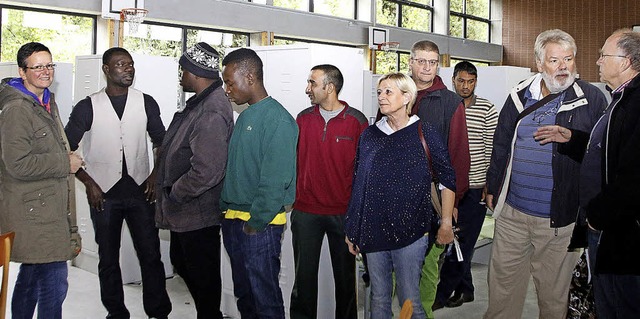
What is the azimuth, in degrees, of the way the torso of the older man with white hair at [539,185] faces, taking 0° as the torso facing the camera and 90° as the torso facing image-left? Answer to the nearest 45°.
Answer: approximately 0°

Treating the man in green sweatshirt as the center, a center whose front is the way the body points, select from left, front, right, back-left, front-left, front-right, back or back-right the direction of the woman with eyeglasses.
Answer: front-right

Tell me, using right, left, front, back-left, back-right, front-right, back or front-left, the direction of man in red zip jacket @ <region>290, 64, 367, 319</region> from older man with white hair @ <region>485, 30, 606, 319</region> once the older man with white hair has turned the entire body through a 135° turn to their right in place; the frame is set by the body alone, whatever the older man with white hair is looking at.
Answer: front-left

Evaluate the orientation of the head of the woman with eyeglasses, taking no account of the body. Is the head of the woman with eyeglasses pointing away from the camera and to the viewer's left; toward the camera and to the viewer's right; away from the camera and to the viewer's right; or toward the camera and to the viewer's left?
toward the camera and to the viewer's right

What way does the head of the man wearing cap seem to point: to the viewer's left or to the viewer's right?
to the viewer's left

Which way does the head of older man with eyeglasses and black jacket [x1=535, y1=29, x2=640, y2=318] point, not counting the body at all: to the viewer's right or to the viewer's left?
to the viewer's left

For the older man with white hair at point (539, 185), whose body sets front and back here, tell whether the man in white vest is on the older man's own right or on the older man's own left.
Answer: on the older man's own right

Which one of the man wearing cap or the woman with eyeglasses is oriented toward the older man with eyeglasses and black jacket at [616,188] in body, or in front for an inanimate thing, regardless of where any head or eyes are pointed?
the woman with eyeglasses

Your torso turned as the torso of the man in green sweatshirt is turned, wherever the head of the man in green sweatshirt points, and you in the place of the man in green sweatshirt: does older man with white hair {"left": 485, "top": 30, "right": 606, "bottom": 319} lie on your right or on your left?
on your left

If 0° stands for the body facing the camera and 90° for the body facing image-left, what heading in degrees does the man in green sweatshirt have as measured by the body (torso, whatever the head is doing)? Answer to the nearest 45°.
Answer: approximately 45°

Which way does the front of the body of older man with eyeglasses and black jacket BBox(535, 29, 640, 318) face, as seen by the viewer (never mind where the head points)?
to the viewer's left

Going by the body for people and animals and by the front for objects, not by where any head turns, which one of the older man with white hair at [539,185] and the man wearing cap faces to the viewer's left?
the man wearing cap

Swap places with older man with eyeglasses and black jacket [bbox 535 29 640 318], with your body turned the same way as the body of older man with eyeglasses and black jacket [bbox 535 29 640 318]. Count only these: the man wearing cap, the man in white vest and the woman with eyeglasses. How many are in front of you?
3
